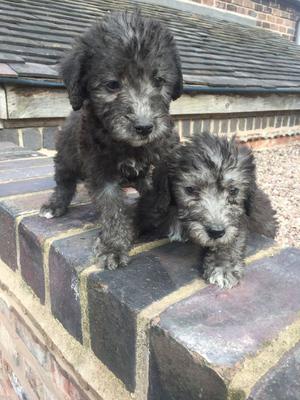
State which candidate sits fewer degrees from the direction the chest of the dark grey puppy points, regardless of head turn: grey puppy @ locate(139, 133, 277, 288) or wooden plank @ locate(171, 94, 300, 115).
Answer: the grey puppy

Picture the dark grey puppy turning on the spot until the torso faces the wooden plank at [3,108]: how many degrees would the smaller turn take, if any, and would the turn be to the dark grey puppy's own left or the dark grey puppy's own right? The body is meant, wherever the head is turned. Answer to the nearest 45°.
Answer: approximately 180°

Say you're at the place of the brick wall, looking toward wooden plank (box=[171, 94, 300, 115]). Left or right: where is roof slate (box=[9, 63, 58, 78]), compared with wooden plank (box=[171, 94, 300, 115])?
left

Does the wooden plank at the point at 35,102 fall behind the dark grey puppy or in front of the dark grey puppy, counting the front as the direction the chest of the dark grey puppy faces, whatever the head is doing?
behind

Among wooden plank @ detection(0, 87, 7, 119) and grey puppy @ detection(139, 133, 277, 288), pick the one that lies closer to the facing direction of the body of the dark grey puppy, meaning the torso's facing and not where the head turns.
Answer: the grey puppy

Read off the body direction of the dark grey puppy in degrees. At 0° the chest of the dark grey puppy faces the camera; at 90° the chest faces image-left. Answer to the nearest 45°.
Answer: approximately 315°

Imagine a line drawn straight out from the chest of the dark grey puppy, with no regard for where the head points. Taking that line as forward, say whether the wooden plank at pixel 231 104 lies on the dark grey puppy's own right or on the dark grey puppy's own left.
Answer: on the dark grey puppy's own left

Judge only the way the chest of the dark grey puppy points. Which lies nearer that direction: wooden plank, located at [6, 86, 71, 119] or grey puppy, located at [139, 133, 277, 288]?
the grey puppy
